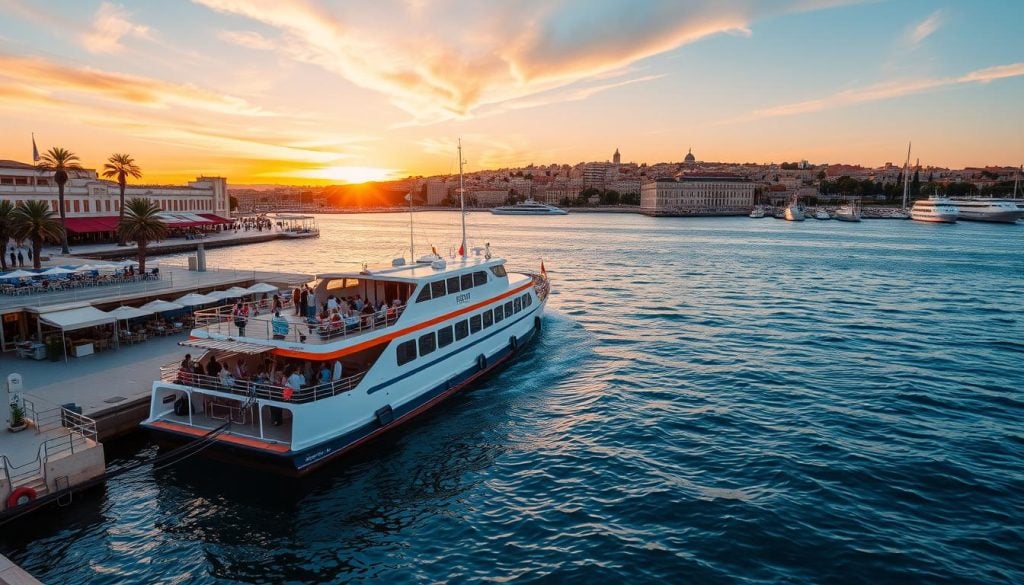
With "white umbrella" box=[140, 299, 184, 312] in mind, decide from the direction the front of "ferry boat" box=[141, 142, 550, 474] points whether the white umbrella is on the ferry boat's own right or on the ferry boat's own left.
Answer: on the ferry boat's own left

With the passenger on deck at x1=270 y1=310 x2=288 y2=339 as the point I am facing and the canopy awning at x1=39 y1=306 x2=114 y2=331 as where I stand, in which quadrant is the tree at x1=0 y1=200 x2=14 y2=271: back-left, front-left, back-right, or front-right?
back-left

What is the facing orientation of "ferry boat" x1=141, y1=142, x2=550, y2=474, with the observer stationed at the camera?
facing away from the viewer and to the right of the viewer

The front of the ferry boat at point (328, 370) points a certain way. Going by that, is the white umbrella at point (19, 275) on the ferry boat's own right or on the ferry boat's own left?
on the ferry boat's own left

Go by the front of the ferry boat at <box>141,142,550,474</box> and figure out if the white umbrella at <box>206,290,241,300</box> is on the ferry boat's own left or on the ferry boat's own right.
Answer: on the ferry boat's own left

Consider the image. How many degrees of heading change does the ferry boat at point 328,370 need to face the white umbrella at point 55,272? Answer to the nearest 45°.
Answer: approximately 90° to its left

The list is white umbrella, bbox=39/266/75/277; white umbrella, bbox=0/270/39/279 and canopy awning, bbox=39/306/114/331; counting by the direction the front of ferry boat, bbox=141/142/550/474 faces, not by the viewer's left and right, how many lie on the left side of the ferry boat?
3

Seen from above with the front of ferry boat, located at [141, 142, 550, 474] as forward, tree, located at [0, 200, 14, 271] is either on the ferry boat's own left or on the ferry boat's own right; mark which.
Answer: on the ferry boat's own left

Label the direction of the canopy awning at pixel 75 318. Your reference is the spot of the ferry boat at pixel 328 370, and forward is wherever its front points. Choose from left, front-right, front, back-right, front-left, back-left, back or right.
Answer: left

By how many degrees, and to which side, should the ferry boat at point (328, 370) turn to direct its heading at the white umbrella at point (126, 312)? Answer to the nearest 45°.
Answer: approximately 90° to its left

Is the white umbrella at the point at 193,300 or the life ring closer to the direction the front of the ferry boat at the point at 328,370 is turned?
the white umbrella
